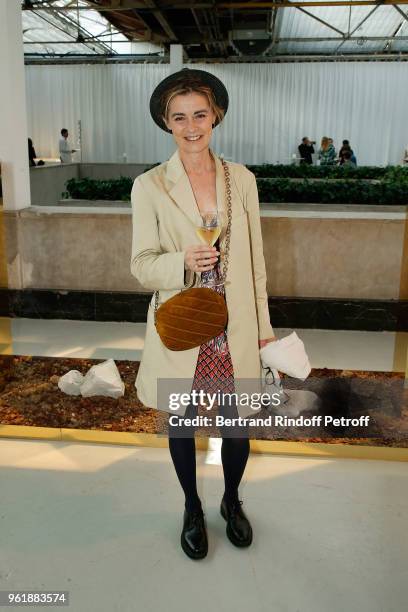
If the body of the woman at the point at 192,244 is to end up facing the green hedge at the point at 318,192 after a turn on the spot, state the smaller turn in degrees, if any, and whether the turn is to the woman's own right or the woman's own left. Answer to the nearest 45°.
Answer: approximately 180°

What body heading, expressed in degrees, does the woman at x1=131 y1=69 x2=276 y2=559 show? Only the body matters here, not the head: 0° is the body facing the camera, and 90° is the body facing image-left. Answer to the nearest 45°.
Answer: approximately 0°

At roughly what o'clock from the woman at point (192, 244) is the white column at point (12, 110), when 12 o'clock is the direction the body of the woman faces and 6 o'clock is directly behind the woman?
The white column is roughly at 5 o'clock from the woman.

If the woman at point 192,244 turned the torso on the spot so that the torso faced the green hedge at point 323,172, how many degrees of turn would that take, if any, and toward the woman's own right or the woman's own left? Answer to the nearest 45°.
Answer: approximately 180°
